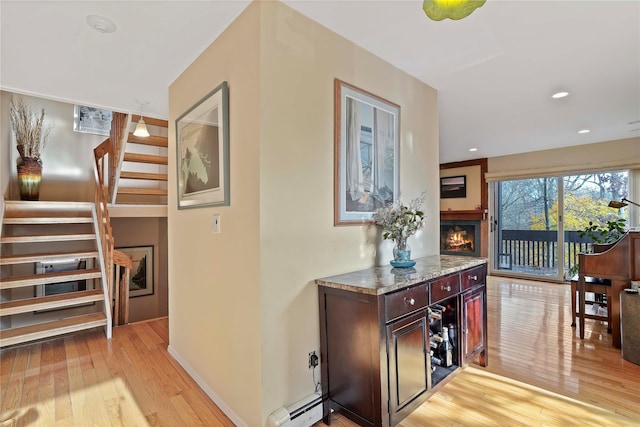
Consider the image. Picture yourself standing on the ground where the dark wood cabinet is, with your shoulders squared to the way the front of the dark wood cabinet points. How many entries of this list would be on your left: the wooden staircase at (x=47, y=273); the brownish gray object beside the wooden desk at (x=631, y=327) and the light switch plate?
1

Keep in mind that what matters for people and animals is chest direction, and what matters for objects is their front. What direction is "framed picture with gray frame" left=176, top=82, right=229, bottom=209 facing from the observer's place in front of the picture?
facing the viewer and to the left of the viewer

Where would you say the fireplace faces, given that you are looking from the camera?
facing the viewer

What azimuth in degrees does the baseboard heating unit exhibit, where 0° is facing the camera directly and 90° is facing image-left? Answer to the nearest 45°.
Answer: approximately 315°

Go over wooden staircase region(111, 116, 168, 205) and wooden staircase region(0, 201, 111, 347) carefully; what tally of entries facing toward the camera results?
2

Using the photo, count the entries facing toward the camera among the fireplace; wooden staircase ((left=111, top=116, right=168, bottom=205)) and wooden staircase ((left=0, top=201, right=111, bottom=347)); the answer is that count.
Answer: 3

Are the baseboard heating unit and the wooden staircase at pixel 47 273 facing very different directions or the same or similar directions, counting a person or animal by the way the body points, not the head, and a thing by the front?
same or similar directions

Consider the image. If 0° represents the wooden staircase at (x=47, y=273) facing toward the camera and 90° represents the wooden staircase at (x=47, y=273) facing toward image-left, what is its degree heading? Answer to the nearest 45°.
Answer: approximately 0°

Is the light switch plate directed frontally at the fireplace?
no
